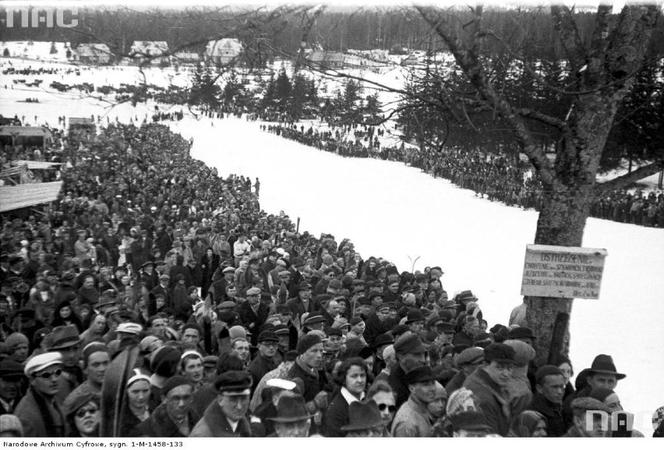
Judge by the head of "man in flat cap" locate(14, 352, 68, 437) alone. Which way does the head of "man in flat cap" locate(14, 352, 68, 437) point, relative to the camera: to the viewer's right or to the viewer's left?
to the viewer's right

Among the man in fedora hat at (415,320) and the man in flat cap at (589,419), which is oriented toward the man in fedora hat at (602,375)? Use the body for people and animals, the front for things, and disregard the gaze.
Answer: the man in fedora hat at (415,320)

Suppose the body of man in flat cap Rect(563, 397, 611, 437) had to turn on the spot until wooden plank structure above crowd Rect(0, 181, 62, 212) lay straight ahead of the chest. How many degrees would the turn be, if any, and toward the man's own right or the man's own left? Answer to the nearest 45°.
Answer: approximately 180°

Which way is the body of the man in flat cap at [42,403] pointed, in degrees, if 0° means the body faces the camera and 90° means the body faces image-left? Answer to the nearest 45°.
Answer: approximately 315°

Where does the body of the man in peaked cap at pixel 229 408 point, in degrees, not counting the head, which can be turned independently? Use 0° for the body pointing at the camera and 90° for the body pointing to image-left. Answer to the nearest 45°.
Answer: approximately 315°

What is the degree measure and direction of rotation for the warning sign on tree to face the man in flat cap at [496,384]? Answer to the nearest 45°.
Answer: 0° — it already faces them

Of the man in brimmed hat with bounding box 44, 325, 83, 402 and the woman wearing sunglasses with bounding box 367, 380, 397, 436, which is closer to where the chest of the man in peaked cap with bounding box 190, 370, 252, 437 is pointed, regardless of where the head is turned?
the woman wearing sunglasses

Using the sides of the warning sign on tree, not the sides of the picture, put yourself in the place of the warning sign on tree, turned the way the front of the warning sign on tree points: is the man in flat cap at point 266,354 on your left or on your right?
on your right

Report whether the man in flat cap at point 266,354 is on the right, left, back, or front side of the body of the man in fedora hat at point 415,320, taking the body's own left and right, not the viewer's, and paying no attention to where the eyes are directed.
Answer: right

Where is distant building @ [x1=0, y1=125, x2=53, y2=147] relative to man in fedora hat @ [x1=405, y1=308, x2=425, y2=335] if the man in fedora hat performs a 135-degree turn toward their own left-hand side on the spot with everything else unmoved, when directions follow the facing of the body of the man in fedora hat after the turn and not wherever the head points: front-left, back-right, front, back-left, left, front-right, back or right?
front-left

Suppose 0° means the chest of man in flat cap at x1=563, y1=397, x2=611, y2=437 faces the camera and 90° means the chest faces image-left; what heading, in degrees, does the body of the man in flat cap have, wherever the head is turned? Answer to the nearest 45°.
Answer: approximately 315°

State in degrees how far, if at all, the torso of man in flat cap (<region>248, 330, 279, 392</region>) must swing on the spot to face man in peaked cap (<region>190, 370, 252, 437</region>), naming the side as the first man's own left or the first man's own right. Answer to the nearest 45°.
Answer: approximately 45° to the first man's own right
